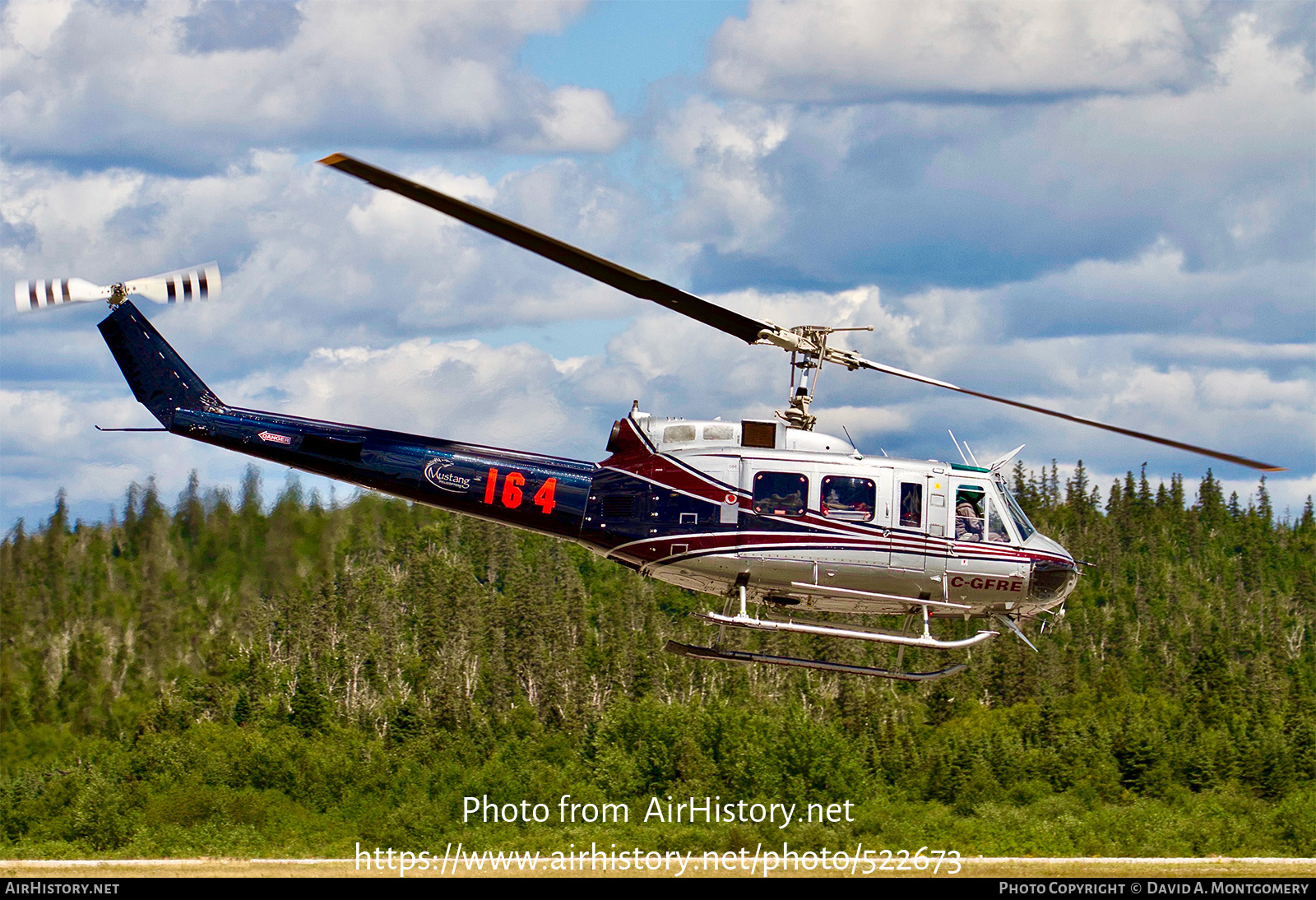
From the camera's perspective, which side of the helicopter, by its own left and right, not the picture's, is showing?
right
